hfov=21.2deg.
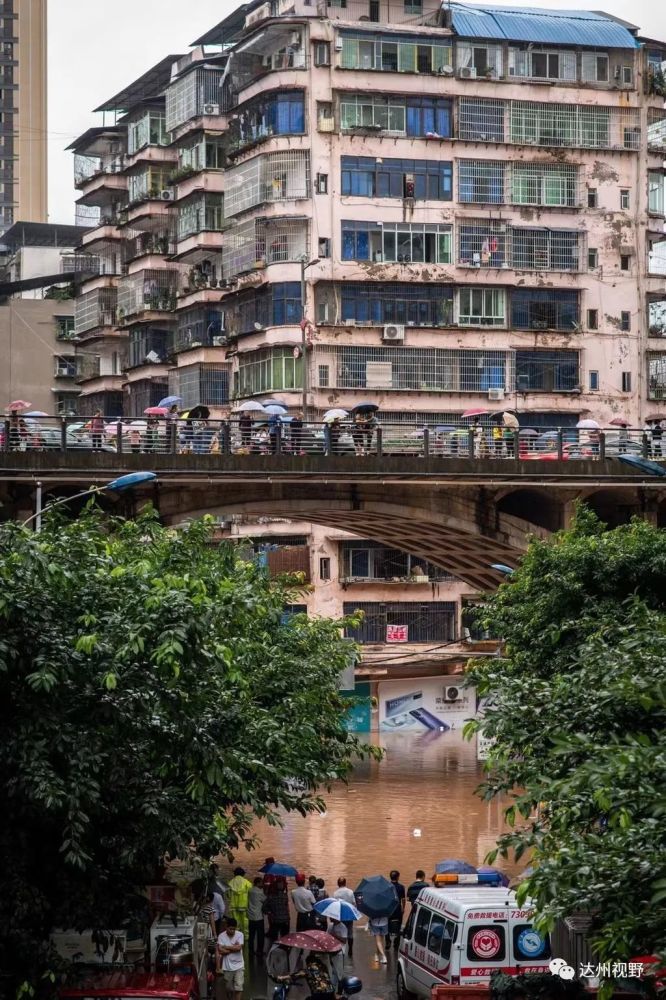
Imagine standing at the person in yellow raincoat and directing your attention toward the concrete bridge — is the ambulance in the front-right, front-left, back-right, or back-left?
back-right

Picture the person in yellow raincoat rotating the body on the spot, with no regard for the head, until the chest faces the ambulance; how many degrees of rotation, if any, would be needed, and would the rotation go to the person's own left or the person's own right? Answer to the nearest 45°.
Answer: approximately 135° to the person's own right

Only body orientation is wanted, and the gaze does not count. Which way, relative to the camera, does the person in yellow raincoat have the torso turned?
away from the camera

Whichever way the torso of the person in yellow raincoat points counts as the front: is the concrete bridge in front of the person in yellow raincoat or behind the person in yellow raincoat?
in front

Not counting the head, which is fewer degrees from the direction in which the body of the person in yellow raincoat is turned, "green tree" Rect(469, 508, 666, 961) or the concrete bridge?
the concrete bridge
